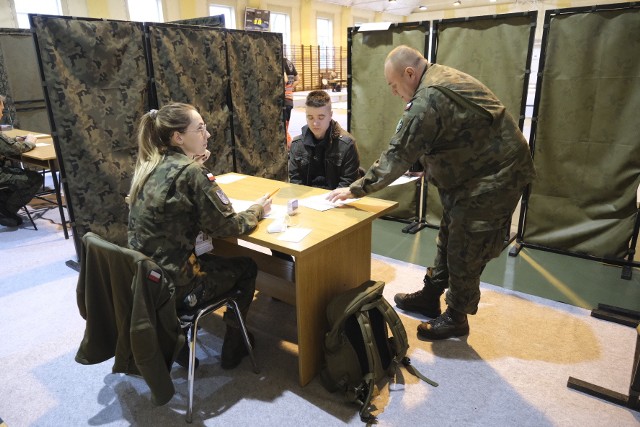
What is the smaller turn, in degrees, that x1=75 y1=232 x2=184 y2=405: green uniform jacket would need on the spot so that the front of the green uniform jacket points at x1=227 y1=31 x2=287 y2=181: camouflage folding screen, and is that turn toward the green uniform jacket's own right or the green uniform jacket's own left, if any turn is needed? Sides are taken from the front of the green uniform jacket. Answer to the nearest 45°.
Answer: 0° — it already faces it

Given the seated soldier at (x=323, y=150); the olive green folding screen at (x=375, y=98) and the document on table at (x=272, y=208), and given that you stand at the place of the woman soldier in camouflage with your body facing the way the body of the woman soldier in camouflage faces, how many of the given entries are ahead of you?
3

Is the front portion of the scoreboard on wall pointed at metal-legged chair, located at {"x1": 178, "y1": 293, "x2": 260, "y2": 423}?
yes

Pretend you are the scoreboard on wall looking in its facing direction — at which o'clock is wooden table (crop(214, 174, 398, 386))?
The wooden table is roughly at 12 o'clock from the scoreboard on wall.

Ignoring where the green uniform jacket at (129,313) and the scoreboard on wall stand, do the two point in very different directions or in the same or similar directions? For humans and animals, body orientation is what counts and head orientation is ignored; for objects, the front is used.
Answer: very different directions

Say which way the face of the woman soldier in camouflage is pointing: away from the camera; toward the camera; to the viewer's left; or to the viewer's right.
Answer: to the viewer's right

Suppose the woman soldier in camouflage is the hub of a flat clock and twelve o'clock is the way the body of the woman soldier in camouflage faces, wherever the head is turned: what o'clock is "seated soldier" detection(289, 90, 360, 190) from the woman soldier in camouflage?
The seated soldier is roughly at 12 o'clock from the woman soldier in camouflage.

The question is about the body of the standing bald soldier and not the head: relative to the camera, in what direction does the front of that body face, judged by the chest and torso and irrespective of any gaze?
to the viewer's left

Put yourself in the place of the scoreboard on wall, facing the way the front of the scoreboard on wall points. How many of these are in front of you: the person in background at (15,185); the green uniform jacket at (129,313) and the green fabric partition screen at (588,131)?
3

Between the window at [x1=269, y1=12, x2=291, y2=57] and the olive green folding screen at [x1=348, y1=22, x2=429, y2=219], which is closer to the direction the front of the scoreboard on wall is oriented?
the olive green folding screen
